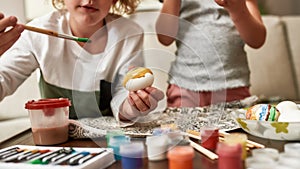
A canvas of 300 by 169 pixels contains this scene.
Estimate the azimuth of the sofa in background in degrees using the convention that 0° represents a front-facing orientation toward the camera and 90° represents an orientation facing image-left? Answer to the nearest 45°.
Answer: approximately 0°

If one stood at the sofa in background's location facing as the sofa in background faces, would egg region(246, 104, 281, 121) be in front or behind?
in front

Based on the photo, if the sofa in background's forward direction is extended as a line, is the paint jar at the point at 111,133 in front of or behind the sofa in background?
in front

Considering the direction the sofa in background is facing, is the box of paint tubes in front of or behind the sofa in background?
in front

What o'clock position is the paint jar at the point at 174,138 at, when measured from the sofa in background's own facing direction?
The paint jar is roughly at 1 o'clock from the sofa in background.
